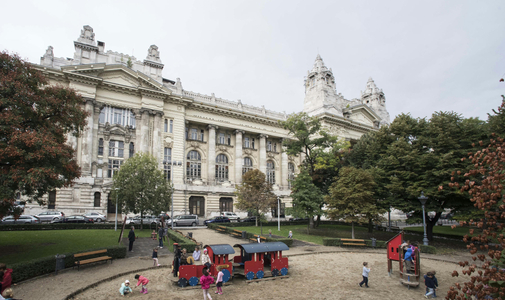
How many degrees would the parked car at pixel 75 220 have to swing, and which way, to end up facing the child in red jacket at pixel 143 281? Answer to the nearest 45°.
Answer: approximately 90° to its left

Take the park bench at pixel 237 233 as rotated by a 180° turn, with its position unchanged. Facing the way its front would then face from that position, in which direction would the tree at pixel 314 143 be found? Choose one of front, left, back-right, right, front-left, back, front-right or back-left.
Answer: front

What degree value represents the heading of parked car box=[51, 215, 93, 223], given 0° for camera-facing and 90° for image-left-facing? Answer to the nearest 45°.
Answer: approximately 90°

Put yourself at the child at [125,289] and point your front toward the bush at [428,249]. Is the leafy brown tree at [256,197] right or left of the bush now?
left

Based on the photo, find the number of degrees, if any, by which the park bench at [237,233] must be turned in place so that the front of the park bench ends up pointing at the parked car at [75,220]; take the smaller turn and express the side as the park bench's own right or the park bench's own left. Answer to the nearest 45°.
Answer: approximately 45° to the park bench's own right

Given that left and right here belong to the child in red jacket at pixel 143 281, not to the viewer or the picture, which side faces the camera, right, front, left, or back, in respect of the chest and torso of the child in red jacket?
left

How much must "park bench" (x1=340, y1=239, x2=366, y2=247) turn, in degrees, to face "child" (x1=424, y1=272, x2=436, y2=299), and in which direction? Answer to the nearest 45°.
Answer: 0° — it already faces them

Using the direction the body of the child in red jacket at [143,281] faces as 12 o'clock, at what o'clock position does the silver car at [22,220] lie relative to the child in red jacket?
The silver car is roughly at 2 o'clock from the child in red jacket.
